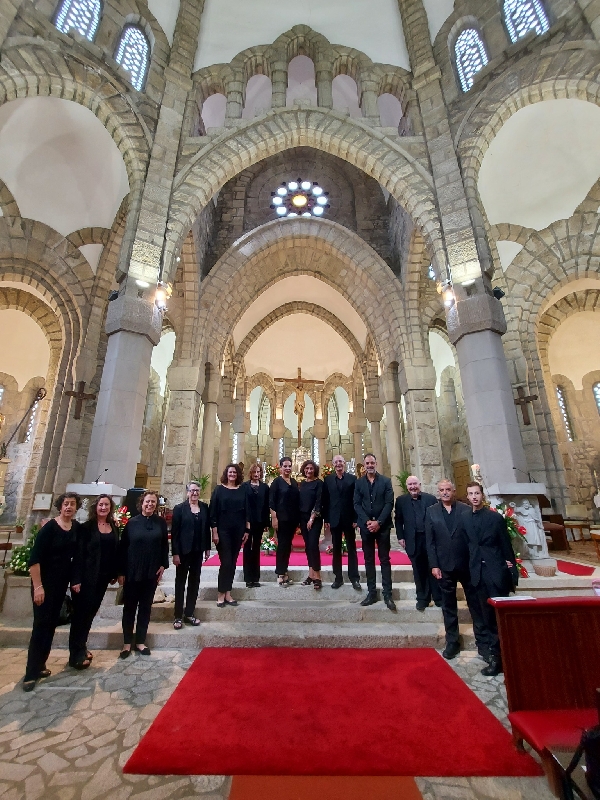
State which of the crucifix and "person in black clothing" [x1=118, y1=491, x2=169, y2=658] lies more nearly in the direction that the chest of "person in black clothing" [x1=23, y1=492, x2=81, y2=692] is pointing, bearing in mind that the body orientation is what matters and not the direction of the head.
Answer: the person in black clothing

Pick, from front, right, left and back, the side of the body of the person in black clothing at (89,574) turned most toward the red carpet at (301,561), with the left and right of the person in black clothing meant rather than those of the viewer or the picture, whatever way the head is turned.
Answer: left

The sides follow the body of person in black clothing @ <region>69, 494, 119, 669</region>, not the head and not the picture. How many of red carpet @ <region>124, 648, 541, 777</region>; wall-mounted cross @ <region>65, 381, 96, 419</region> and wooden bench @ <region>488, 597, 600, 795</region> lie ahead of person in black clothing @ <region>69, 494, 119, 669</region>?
2

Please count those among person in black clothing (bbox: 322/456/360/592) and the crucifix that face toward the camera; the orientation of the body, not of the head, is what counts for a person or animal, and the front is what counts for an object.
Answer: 2

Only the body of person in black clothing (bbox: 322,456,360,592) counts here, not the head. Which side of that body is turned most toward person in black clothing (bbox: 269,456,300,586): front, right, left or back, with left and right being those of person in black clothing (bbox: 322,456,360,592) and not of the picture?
right

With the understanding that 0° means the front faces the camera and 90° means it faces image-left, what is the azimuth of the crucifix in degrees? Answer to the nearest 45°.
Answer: approximately 0°

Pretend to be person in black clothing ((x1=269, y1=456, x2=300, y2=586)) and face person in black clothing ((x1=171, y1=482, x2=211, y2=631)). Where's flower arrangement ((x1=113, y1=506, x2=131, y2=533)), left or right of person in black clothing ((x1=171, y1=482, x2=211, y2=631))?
right
